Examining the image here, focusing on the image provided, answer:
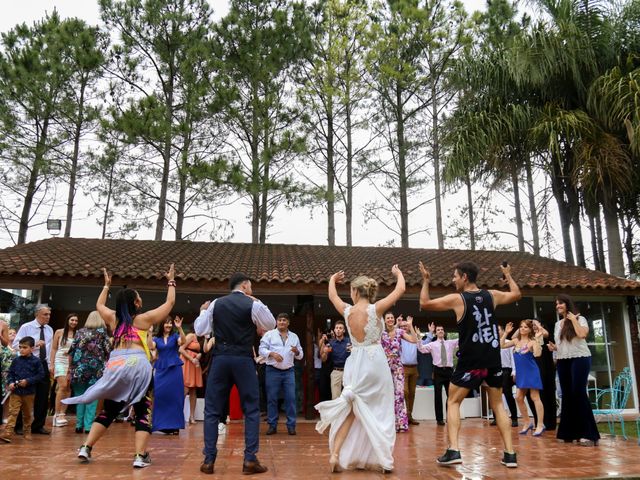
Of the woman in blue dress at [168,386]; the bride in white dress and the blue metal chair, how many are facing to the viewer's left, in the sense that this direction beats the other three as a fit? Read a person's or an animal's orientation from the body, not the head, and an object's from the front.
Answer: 1

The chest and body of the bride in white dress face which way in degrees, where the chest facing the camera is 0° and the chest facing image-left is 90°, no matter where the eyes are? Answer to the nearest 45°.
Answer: approximately 180°

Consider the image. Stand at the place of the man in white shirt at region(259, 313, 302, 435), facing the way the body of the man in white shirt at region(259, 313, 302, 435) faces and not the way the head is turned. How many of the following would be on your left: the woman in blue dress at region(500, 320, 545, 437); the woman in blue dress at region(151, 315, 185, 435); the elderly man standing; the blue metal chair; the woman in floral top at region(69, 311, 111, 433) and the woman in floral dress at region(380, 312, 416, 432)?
3

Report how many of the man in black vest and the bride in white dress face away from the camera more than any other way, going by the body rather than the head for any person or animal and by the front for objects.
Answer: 2

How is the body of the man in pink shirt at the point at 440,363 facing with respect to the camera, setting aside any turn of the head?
toward the camera

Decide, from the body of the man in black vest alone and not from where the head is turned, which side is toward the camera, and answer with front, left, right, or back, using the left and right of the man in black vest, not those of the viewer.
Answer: back

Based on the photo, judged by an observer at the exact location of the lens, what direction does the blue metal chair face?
facing to the left of the viewer

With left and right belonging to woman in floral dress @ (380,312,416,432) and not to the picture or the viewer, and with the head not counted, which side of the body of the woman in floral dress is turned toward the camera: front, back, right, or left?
front

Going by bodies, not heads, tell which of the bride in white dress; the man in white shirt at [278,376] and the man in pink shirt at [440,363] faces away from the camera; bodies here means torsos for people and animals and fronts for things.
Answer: the bride in white dress
